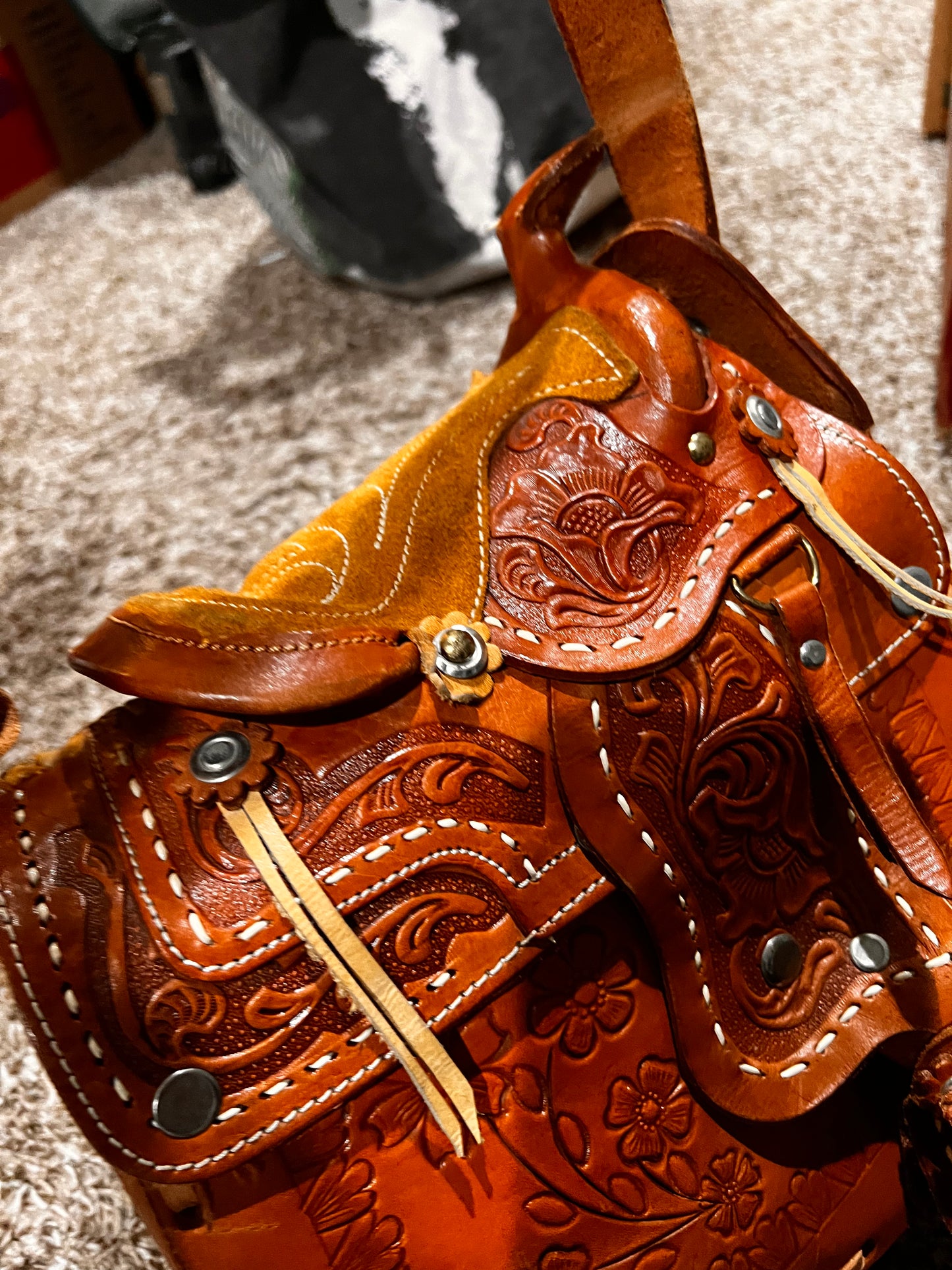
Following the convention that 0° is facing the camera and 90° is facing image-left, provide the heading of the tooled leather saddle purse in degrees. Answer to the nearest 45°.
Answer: approximately 270°
